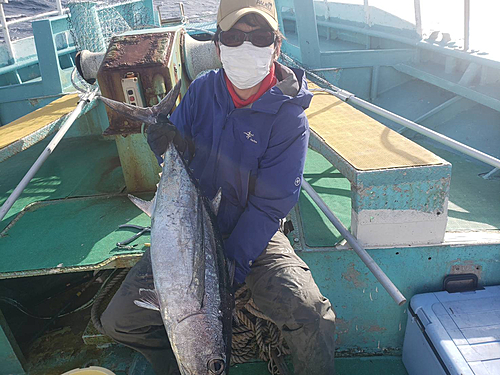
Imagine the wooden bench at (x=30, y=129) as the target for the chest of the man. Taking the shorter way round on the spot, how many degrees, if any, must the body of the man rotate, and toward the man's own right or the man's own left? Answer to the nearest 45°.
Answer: approximately 135° to the man's own right

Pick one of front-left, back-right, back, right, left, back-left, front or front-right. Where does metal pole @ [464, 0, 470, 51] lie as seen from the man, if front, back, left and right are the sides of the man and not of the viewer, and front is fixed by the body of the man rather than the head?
back-left

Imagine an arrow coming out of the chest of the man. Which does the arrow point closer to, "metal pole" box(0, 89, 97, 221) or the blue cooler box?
the blue cooler box

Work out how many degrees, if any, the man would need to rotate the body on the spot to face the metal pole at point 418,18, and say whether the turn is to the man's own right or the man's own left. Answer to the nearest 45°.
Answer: approximately 135° to the man's own left

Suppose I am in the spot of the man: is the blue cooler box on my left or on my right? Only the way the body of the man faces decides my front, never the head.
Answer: on my left

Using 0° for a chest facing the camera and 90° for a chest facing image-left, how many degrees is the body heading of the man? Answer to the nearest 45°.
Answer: approximately 0°
